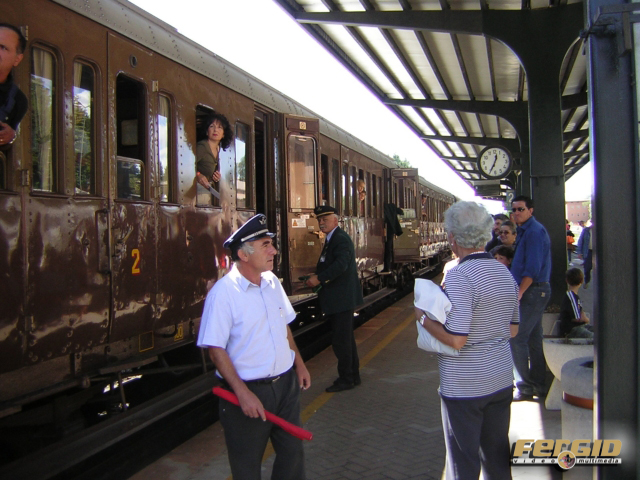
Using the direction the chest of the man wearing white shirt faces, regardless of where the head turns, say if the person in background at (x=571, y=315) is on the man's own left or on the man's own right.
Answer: on the man's own left

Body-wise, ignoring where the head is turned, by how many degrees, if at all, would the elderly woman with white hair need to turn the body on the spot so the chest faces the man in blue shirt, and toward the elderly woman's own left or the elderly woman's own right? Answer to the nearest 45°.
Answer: approximately 45° to the elderly woman's own right

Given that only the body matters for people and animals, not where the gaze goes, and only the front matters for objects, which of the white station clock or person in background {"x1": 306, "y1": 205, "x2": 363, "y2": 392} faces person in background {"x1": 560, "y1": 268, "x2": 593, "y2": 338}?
the white station clock

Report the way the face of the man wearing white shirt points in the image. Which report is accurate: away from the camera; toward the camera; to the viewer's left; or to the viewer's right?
to the viewer's right

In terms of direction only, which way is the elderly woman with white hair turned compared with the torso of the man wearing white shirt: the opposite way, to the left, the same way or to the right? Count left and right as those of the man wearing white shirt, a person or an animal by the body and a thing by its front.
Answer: the opposite way

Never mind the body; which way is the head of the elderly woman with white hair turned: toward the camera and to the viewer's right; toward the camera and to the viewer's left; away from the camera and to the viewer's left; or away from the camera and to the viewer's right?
away from the camera and to the viewer's left

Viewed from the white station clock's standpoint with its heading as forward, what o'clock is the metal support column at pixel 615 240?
The metal support column is roughly at 12 o'clock from the white station clock.

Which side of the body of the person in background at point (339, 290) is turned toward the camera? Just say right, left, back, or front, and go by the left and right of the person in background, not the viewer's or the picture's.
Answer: left

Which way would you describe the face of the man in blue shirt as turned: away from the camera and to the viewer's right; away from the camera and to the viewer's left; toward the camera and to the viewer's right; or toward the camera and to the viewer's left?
toward the camera and to the viewer's left

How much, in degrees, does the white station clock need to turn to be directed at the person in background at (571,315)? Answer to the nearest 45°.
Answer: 0° — it already faces them

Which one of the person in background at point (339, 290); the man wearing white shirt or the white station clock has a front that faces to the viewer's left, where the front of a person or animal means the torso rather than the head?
the person in background

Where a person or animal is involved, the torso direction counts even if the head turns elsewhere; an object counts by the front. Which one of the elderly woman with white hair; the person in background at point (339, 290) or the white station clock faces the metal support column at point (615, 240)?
the white station clock
